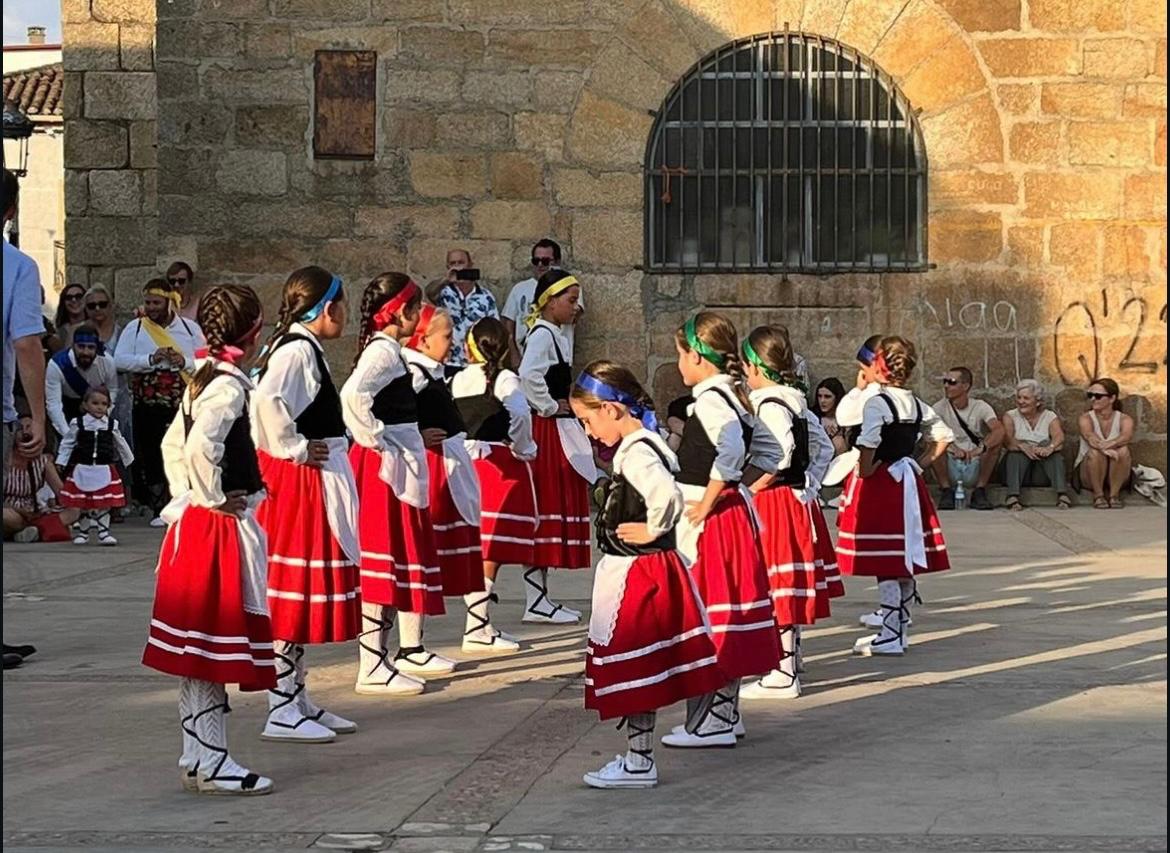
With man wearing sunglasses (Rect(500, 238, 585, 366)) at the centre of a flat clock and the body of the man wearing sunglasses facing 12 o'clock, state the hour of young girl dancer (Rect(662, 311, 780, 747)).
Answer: The young girl dancer is roughly at 12 o'clock from the man wearing sunglasses.

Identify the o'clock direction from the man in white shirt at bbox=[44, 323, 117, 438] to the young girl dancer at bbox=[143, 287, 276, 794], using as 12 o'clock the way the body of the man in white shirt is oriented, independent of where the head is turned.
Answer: The young girl dancer is roughly at 12 o'clock from the man in white shirt.

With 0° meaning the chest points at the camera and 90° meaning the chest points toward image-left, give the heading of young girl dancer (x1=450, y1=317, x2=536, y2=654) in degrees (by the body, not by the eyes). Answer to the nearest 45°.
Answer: approximately 225°

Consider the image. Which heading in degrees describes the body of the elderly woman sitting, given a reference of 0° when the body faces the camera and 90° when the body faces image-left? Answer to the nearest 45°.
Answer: approximately 0°

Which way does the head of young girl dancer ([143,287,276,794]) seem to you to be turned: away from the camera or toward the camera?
away from the camera

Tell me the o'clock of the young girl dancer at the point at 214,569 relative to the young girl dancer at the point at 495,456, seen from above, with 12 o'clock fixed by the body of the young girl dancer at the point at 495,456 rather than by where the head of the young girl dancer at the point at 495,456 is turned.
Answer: the young girl dancer at the point at 214,569 is roughly at 5 o'clock from the young girl dancer at the point at 495,456.

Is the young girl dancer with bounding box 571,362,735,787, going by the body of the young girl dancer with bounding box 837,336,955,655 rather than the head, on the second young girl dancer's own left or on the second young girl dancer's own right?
on the second young girl dancer's own left

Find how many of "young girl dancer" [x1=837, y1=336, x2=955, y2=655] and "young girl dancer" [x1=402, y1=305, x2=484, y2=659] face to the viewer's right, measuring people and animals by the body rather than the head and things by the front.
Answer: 1

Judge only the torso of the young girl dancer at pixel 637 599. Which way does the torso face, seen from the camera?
to the viewer's left

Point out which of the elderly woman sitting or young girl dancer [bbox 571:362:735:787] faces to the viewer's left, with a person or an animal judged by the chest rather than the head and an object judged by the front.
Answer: the young girl dancer

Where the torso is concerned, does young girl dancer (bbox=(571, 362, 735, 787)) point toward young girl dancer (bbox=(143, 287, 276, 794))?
yes
